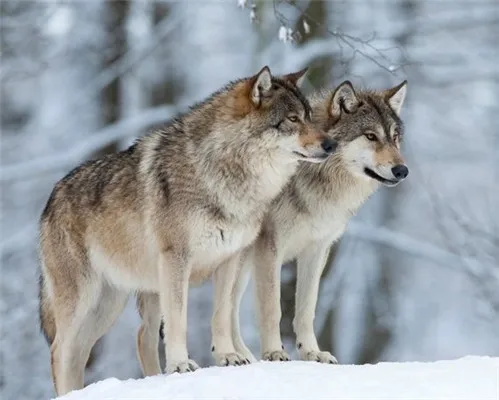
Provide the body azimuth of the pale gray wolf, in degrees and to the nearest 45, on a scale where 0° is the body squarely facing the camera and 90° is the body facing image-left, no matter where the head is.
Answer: approximately 315°

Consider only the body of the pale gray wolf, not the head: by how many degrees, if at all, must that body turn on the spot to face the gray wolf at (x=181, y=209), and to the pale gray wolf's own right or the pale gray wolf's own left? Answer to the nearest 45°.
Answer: approximately 90° to the pale gray wolf's own right

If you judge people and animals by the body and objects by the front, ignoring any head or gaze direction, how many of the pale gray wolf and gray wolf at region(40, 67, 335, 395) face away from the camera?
0

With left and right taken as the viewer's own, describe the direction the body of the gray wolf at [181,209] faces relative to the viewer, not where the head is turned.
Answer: facing the viewer and to the right of the viewer
